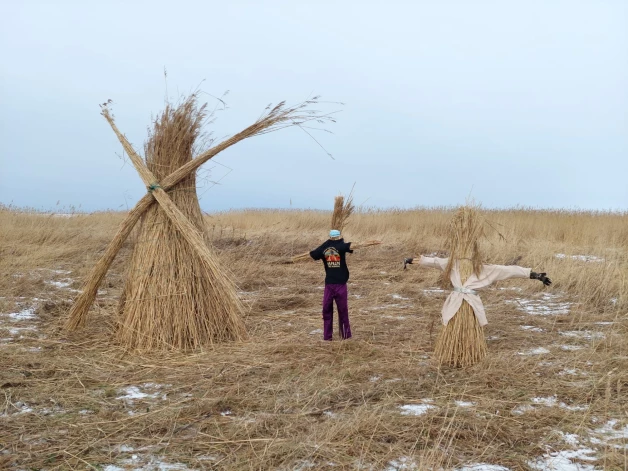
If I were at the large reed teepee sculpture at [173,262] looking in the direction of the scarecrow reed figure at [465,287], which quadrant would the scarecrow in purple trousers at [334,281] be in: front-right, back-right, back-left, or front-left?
front-left

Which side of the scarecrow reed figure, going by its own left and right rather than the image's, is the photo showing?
front

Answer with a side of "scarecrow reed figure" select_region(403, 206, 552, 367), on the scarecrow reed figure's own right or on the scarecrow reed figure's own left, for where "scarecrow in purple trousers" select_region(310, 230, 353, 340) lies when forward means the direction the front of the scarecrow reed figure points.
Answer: on the scarecrow reed figure's own right

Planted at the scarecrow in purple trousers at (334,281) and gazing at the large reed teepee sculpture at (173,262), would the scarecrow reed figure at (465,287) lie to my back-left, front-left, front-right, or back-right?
back-left

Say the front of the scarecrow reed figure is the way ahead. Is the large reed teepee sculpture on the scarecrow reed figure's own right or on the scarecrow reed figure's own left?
on the scarecrow reed figure's own right

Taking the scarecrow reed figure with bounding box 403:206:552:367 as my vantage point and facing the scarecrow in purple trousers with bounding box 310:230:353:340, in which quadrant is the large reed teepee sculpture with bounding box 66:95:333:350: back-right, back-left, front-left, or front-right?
front-left
